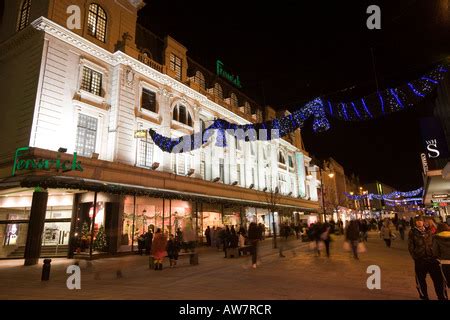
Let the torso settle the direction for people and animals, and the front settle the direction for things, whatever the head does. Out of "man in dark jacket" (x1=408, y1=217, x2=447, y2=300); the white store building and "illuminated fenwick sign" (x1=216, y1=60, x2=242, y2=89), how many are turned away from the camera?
0

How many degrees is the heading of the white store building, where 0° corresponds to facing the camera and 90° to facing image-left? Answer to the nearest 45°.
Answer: approximately 315°

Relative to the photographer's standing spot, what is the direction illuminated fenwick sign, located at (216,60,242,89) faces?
facing the viewer and to the right of the viewer

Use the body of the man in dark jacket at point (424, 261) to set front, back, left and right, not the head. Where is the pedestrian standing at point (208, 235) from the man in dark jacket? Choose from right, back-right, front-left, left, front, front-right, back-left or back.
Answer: back-right

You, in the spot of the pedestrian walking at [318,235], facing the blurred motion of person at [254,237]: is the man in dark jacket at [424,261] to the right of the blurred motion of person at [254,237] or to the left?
left

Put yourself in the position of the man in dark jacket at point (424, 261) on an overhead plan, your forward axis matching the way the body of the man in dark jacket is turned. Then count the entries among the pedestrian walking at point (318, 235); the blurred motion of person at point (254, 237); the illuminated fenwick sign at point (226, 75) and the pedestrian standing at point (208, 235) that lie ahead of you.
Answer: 0

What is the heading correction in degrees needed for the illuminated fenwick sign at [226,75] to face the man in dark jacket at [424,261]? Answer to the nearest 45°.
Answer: approximately 45° to its right

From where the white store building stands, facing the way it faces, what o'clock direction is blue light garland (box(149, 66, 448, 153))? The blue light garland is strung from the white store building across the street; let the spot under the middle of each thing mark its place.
The blue light garland is roughly at 12 o'clock from the white store building.

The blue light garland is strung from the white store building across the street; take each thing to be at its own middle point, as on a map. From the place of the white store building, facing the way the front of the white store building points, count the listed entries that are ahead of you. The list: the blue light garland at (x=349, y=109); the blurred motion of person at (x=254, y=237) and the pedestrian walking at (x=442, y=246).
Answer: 3

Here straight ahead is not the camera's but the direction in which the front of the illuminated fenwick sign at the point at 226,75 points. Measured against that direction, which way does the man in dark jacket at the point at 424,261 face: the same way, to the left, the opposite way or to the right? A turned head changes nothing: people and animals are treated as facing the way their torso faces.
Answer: to the right

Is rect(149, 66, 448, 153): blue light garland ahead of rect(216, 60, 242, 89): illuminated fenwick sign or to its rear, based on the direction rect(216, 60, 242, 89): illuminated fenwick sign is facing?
ahead

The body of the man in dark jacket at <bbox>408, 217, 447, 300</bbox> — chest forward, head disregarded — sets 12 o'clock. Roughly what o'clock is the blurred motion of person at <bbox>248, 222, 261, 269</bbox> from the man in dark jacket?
The blurred motion of person is roughly at 4 o'clock from the man in dark jacket.

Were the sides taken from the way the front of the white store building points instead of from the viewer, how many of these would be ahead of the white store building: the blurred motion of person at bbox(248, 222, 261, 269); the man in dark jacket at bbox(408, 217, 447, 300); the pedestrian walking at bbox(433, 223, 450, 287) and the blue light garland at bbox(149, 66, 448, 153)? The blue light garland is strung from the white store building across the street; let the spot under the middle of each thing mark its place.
4

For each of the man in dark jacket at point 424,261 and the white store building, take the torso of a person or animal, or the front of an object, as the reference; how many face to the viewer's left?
0

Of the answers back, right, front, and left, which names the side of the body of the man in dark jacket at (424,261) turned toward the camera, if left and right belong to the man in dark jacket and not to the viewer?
front

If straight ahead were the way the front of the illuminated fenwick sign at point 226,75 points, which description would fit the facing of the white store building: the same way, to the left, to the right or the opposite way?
the same way

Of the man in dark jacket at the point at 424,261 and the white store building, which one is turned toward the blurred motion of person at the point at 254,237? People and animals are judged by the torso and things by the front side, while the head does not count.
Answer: the white store building
